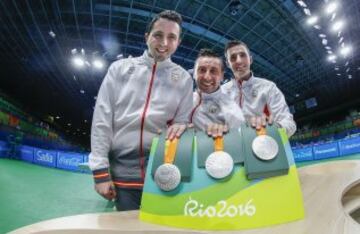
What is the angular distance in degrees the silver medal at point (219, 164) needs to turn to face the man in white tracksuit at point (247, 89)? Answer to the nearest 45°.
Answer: approximately 180°

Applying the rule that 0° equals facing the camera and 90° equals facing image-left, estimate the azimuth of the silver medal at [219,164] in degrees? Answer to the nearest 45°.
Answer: approximately 0°

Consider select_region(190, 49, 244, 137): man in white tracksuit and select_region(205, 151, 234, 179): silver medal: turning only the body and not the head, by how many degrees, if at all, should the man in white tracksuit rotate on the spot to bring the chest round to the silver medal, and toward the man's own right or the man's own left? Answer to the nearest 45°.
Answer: approximately 45° to the man's own left

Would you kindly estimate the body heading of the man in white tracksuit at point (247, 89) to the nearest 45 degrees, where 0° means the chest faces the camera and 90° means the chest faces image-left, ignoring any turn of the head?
approximately 45°

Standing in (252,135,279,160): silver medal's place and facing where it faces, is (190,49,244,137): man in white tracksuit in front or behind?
behind

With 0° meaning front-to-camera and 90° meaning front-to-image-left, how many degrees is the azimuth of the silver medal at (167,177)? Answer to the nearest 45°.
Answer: approximately 0°

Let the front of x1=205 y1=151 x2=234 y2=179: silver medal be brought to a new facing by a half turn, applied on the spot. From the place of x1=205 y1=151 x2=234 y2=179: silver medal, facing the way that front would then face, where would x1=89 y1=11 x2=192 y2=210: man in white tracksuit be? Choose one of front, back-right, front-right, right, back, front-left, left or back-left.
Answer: front-left

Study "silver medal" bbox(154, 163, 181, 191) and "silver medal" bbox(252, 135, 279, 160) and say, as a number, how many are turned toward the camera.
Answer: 2

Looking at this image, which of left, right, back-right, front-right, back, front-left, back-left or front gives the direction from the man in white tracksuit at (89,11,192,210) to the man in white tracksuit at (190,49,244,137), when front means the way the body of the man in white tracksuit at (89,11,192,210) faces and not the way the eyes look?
left
